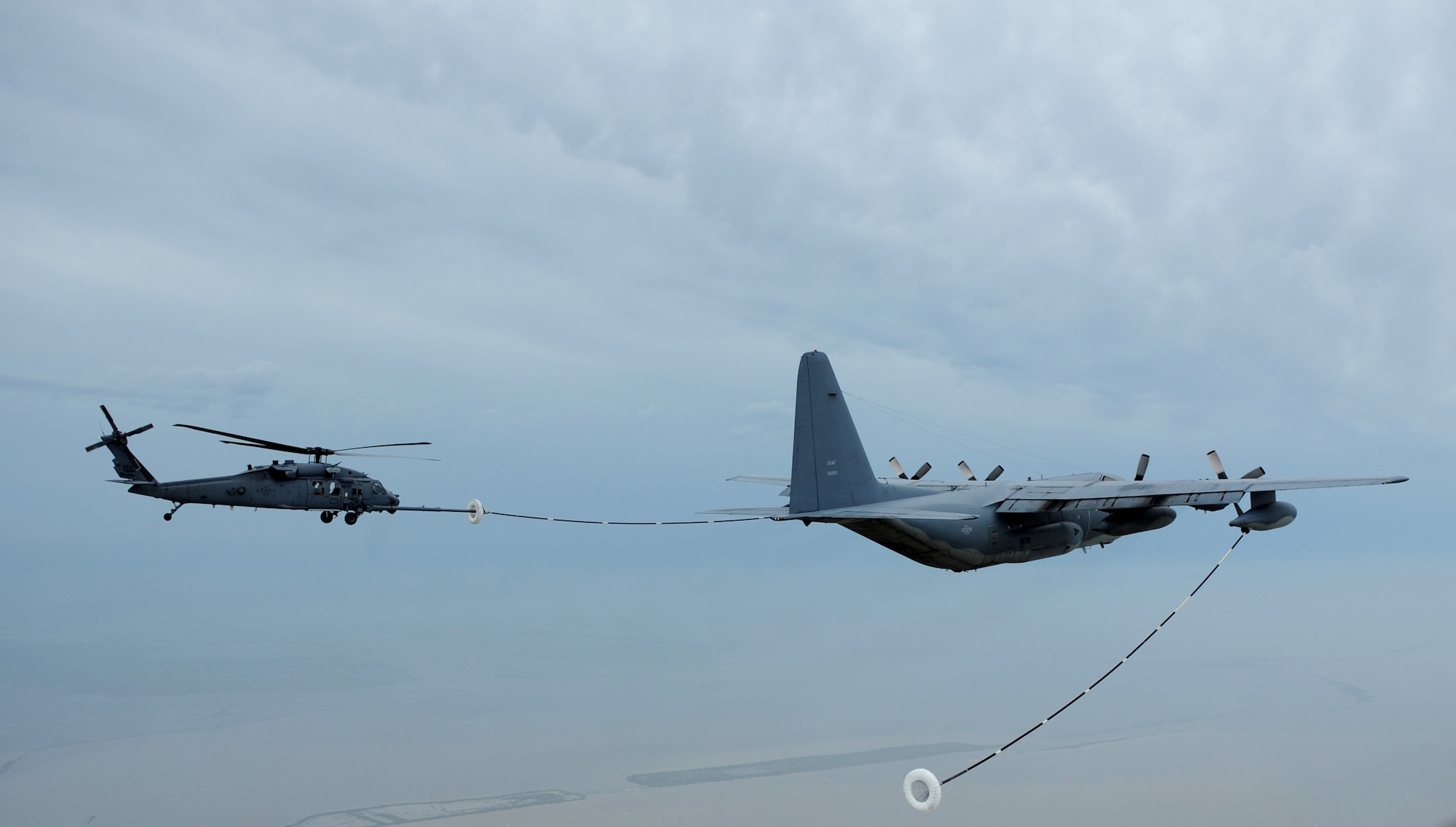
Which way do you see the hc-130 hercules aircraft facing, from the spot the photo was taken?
facing away from the viewer and to the right of the viewer
